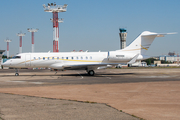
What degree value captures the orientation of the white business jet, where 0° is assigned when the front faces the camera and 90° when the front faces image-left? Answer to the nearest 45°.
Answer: approximately 90°
